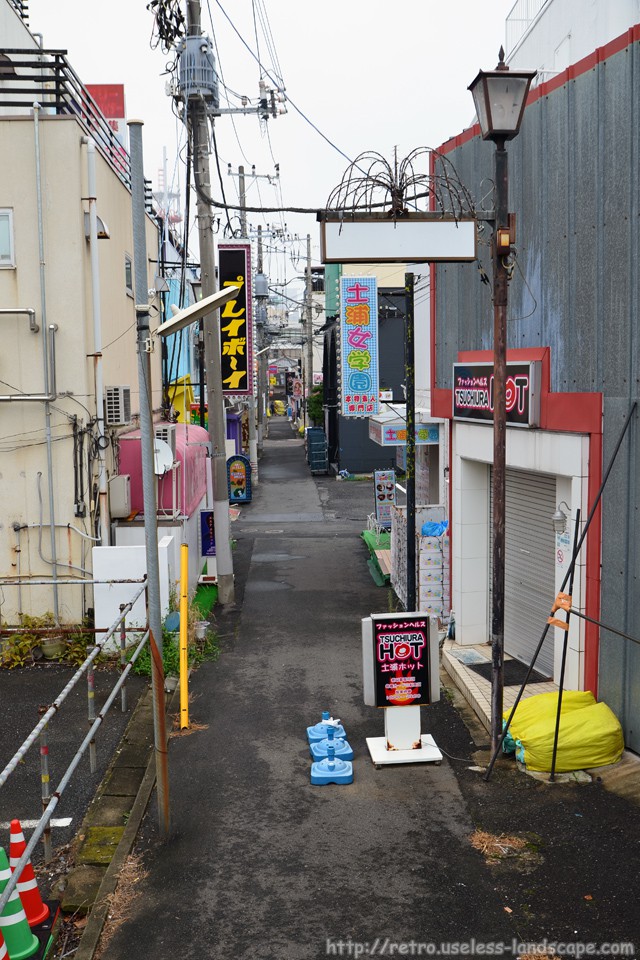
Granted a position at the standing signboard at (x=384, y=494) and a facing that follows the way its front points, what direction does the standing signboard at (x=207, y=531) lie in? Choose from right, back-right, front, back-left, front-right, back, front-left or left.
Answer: front-right

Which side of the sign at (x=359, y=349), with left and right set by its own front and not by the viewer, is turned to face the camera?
front

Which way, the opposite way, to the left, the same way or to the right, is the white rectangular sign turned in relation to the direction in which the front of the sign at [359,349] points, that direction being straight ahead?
the same way

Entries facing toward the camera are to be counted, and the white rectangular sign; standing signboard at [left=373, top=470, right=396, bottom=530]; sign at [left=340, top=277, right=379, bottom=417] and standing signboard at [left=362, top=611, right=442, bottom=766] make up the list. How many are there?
4

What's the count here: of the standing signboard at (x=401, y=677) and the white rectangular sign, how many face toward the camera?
2

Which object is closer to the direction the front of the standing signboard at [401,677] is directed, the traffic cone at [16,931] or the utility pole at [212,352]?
the traffic cone

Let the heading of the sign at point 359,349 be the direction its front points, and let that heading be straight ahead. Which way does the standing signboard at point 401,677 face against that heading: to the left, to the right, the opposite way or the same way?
the same way

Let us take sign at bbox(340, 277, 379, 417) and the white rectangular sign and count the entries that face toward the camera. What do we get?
2

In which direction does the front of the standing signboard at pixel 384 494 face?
toward the camera

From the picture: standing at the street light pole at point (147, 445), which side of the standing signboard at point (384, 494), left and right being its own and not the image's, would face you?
front

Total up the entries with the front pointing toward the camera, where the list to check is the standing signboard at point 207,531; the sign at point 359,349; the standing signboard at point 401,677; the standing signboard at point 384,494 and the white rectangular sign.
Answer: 5

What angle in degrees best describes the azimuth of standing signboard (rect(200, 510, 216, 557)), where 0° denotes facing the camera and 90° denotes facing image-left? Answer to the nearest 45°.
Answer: approximately 0°

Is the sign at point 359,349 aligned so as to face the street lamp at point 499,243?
yes
